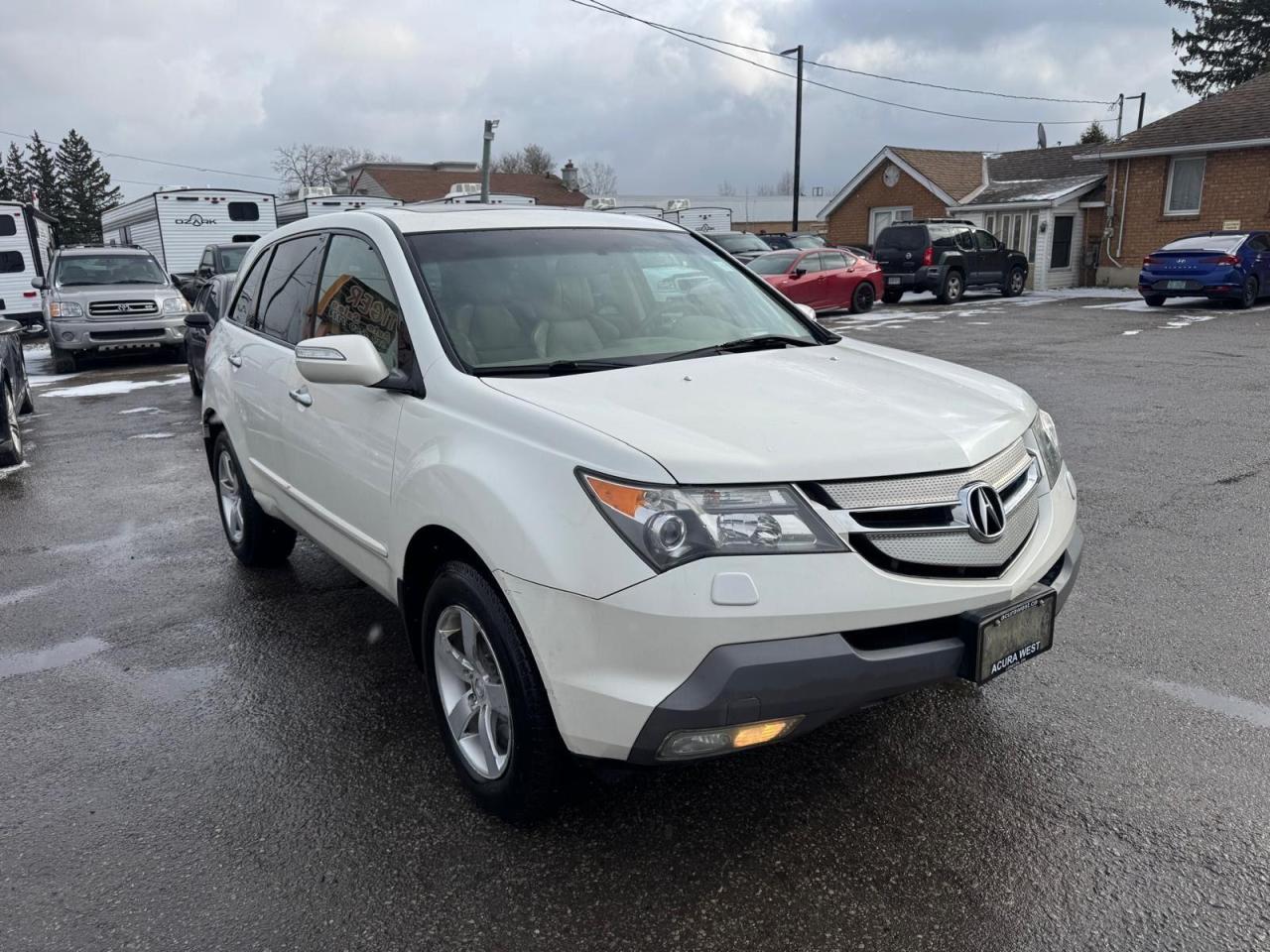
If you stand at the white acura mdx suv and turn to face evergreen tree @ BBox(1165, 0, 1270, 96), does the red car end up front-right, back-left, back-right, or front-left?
front-left

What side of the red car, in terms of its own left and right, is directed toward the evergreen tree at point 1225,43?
back

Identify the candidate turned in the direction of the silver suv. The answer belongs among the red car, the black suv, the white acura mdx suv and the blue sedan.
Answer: the red car

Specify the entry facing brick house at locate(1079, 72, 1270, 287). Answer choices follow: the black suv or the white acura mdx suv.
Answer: the black suv

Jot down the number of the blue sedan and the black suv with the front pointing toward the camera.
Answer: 0

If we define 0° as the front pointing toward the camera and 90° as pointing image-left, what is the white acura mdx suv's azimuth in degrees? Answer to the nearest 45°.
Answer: approximately 315°

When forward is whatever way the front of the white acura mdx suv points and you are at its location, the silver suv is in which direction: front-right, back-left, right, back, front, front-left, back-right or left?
back

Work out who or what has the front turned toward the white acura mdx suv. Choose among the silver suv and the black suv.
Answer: the silver suv

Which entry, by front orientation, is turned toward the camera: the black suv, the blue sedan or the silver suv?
the silver suv

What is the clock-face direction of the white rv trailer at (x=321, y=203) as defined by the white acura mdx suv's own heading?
The white rv trailer is roughly at 7 o'clock from the white acura mdx suv.

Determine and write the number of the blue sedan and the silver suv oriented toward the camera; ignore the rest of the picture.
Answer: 1

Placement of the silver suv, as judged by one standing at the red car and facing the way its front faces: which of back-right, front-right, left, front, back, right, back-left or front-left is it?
front

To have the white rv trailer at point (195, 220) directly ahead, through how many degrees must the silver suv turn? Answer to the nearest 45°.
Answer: approximately 180°

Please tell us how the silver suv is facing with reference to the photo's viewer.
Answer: facing the viewer

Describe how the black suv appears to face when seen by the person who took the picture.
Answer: facing away from the viewer and to the right of the viewer

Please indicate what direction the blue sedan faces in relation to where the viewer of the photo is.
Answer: facing away from the viewer and to the right of the viewer
